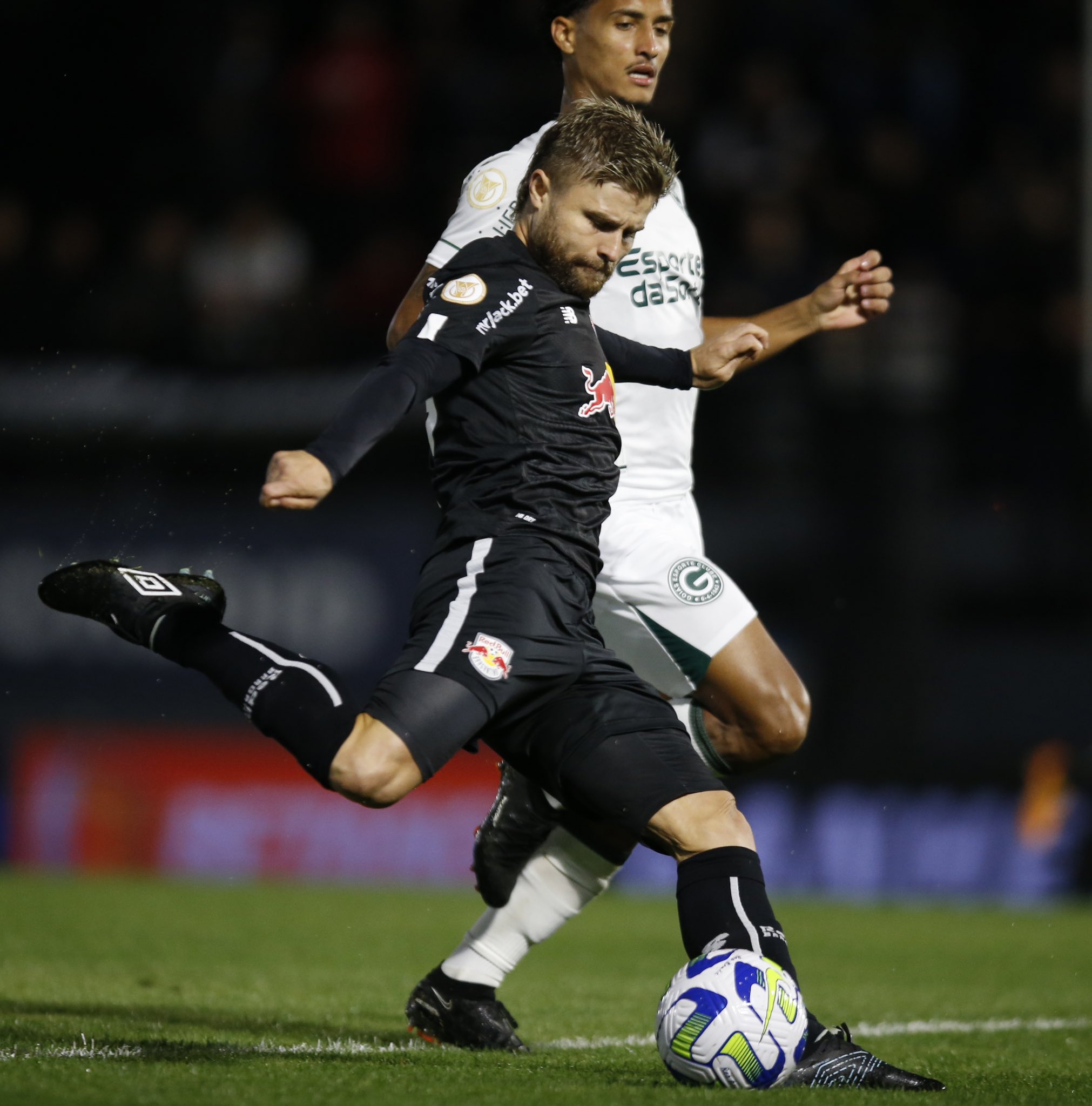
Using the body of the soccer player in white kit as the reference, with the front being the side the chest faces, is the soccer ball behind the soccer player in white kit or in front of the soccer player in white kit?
in front

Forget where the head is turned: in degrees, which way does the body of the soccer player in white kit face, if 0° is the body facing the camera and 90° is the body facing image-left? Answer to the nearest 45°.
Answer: approximately 315°

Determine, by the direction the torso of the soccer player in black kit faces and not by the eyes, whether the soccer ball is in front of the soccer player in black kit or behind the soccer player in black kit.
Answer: in front

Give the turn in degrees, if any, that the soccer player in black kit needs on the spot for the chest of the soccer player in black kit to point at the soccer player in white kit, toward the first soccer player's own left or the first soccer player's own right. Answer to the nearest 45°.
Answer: approximately 135° to the first soccer player's own left

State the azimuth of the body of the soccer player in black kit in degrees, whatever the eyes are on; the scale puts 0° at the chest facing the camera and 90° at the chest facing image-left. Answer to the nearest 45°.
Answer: approximately 315°

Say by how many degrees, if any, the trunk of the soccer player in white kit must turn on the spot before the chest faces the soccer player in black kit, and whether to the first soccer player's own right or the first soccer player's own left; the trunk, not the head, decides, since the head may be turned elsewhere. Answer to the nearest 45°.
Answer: approximately 45° to the first soccer player's own right

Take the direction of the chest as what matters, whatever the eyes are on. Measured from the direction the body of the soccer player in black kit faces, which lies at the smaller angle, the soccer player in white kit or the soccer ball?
the soccer ball
